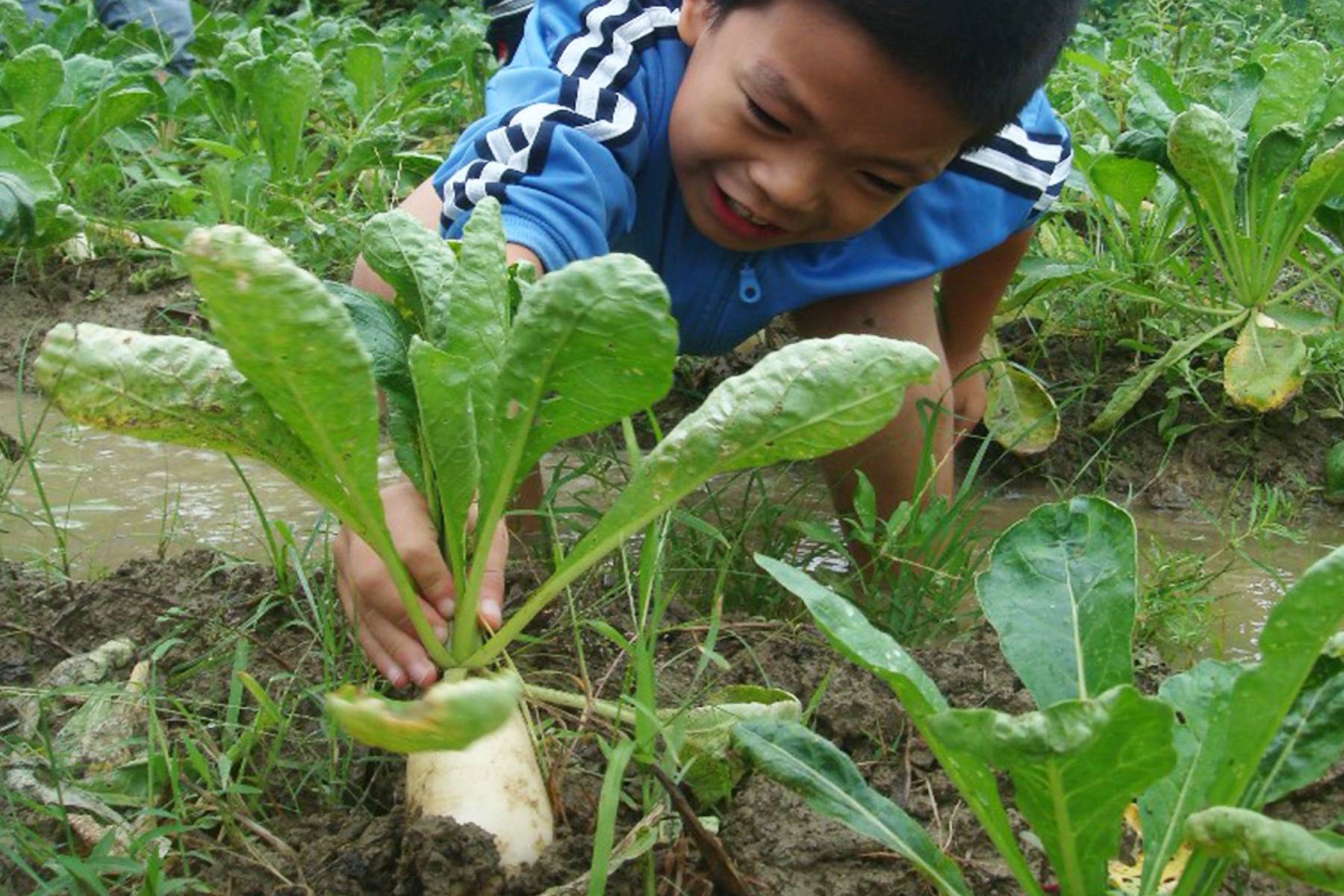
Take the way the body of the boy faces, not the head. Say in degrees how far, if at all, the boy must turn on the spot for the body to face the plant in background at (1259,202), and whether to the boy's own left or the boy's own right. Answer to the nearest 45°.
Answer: approximately 135° to the boy's own left

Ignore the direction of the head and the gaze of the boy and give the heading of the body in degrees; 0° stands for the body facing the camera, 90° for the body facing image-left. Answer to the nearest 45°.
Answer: approximately 0°

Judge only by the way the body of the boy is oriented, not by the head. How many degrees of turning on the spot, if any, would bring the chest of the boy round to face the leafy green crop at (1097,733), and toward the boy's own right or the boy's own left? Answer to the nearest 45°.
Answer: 0° — they already face it
